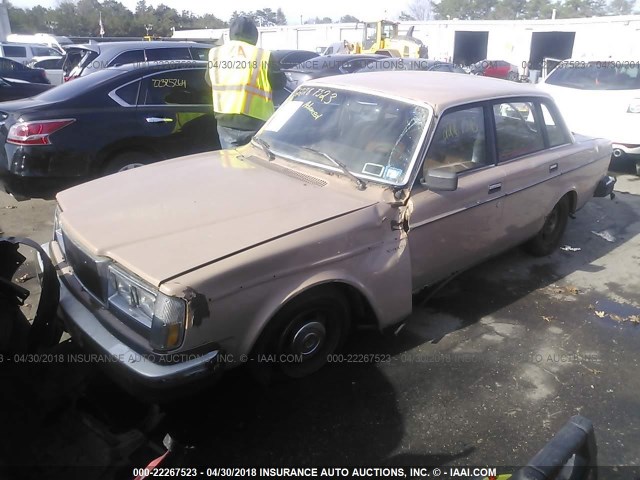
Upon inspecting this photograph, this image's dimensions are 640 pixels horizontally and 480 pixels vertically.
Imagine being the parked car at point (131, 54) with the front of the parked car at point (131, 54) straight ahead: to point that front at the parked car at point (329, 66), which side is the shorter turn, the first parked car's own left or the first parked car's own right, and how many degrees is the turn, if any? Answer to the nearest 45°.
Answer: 0° — it already faces it

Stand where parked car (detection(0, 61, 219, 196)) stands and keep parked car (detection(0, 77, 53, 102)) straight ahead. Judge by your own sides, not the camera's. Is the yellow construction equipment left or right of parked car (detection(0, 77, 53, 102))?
right

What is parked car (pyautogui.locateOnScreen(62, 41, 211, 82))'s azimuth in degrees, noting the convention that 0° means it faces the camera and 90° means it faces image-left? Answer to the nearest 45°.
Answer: approximately 225°

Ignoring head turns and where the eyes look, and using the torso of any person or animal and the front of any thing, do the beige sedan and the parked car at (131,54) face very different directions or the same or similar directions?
very different directions

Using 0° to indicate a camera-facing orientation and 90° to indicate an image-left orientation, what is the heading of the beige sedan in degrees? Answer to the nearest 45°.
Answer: approximately 45°

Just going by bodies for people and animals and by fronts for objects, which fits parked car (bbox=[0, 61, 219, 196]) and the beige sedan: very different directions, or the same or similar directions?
very different directions

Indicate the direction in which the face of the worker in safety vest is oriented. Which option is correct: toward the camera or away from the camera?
away from the camera

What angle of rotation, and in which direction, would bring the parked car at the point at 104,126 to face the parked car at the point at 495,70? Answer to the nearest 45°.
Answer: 0° — it already faces it

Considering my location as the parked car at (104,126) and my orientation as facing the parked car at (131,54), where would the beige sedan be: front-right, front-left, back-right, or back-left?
back-right

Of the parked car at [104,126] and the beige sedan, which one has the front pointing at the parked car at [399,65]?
the parked car at [104,126]
